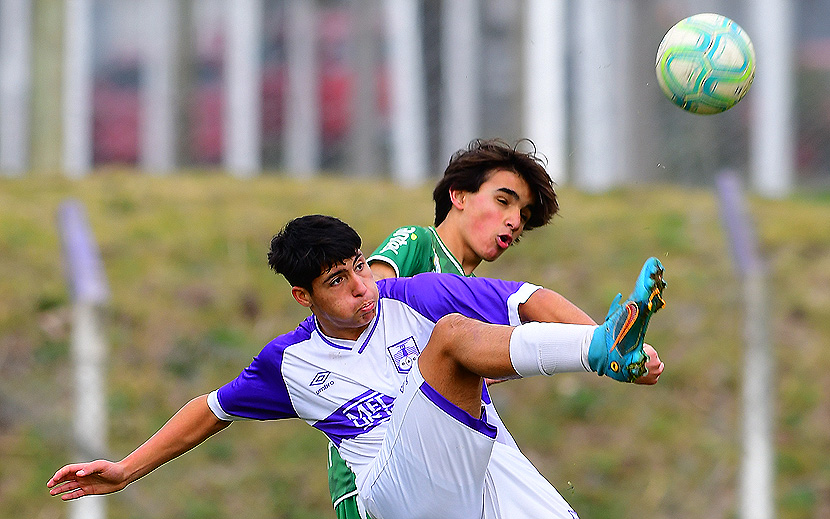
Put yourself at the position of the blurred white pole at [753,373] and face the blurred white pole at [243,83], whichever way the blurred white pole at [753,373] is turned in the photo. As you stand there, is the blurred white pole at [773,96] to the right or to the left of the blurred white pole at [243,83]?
right

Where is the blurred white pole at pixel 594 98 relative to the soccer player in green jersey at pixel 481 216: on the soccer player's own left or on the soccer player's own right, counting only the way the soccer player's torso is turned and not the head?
on the soccer player's own left

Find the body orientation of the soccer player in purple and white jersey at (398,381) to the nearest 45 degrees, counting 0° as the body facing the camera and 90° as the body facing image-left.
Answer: approximately 315°

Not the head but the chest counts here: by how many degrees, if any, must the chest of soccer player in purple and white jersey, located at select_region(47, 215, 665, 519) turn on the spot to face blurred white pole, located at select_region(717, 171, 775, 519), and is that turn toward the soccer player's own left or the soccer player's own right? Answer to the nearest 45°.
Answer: approximately 90° to the soccer player's own left

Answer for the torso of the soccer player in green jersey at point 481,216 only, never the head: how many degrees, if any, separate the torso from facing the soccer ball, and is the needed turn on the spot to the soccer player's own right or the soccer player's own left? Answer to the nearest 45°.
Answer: approximately 45° to the soccer player's own left

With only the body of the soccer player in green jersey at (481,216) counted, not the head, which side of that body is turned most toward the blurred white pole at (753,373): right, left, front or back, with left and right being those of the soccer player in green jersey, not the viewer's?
left

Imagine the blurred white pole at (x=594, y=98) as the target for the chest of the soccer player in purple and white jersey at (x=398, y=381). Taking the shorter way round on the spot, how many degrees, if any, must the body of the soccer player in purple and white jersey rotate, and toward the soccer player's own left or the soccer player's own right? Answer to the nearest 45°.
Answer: approximately 135° to the soccer player's own left

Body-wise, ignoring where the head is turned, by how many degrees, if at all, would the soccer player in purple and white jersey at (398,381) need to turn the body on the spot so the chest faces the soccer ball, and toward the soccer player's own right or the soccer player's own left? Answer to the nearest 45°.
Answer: approximately 45° to the soccer player's own left

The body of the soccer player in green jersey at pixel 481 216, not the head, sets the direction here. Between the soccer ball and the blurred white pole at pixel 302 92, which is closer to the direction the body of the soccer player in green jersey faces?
the soccer ball

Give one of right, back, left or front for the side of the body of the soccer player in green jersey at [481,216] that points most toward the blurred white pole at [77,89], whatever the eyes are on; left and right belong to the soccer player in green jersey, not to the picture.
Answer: back

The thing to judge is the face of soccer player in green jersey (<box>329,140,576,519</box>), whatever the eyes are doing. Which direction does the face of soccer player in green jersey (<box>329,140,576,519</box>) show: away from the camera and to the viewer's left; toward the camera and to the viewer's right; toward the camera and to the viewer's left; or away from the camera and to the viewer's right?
toward the camera and to the viewer's right
